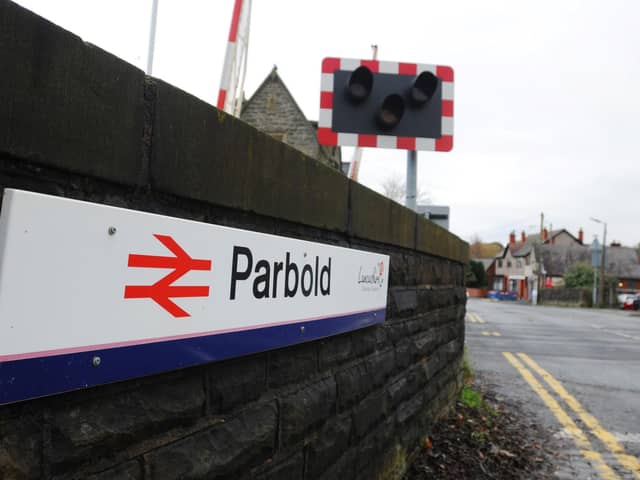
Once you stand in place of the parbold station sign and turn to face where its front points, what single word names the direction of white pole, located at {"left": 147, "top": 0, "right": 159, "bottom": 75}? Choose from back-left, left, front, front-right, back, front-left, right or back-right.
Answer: back-left

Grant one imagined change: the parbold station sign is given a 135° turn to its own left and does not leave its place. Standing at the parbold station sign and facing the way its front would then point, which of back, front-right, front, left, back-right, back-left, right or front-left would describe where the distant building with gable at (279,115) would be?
front

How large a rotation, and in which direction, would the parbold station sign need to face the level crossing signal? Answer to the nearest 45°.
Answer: approximately 90° to its left

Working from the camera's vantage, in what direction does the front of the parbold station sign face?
facing the viewer and to the right of the viewer
